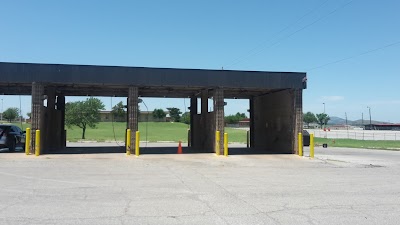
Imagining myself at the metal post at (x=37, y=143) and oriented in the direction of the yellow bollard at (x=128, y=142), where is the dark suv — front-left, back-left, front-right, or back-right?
back-left
